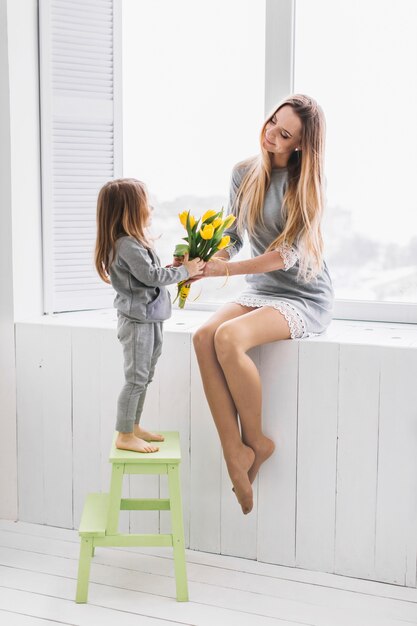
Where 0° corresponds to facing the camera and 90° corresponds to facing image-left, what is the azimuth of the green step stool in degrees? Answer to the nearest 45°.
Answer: approximately 90°

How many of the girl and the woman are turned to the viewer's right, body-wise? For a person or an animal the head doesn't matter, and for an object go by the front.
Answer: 1

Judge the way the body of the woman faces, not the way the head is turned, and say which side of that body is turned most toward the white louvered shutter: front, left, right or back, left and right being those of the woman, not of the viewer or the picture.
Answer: right

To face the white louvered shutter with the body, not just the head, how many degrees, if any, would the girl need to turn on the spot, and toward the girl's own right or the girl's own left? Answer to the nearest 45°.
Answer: approximately 90° to the girl's own left

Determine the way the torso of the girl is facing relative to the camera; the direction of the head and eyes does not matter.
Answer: to the viewer's right

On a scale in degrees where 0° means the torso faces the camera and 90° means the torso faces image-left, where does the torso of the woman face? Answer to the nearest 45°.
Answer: approximately 45°

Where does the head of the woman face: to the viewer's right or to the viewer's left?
to the viewer's left

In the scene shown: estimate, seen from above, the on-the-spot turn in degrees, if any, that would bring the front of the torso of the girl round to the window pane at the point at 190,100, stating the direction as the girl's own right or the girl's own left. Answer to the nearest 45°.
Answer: approximately 90° to the girl's own left
